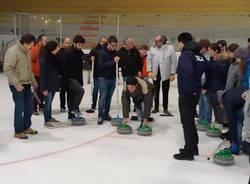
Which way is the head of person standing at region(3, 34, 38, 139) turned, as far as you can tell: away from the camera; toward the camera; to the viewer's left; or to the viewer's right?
to the viewer's right

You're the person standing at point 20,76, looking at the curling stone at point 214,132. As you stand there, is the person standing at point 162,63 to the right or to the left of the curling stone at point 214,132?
left

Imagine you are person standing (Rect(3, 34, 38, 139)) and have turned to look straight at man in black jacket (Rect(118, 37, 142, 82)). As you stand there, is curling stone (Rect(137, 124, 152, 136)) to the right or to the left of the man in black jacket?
right

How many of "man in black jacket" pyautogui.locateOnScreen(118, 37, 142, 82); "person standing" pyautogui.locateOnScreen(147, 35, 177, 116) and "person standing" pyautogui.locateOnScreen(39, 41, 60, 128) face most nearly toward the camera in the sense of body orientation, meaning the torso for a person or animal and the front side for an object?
2

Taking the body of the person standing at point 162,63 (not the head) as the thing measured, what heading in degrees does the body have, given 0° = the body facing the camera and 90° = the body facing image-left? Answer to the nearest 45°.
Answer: approximately 0°

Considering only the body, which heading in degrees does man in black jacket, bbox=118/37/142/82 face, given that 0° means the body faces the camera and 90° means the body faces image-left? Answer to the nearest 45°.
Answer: approximately 0°

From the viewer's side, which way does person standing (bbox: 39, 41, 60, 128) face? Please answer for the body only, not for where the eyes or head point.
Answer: to the viewer's right

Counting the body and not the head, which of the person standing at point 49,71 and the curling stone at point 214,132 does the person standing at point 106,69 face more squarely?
the curling stone

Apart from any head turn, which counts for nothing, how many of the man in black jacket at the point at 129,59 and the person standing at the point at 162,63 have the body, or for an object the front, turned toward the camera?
2

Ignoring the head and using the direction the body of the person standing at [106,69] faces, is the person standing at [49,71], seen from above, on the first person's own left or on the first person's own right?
on the first person's own right

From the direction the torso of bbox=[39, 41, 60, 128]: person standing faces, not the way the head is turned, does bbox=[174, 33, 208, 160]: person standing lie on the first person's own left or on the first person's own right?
on the first person's own right
